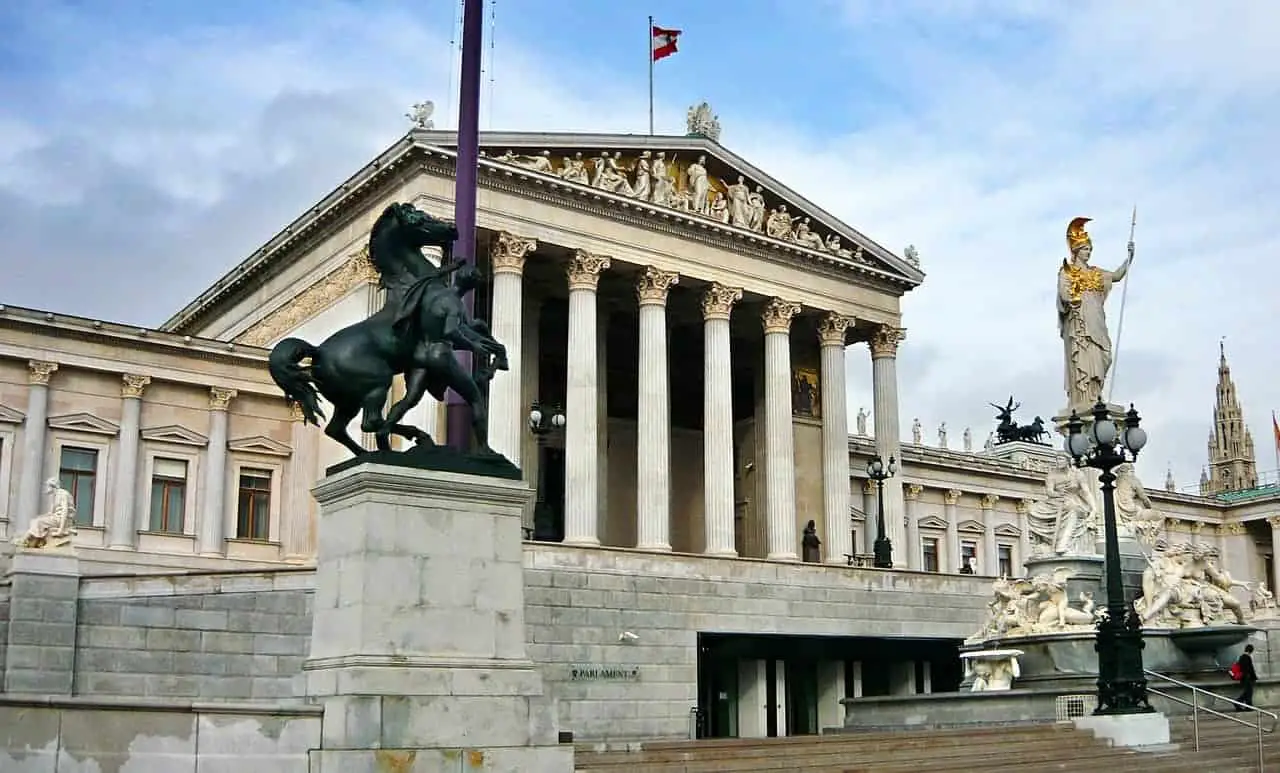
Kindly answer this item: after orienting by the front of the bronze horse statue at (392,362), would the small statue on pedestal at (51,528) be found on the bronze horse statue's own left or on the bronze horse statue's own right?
on the bronze horse statue's own left

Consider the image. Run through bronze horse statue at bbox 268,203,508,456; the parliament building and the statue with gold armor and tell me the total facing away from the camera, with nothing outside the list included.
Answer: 0

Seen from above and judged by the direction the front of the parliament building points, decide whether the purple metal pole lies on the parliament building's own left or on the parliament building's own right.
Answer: on the parliament building's own right

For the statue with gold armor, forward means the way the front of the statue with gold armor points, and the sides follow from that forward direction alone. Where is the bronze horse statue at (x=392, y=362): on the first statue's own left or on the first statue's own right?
on the first statue's own right

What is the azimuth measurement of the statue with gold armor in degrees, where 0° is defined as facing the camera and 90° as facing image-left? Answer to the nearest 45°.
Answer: approximately 315°

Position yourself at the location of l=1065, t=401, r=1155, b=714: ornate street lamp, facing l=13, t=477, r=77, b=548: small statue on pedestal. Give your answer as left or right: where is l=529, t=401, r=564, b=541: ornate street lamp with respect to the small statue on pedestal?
right

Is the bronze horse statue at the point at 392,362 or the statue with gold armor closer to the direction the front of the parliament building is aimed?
the statue with gold armor

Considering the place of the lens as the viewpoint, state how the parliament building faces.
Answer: facing the viewer and to the right of the viewer

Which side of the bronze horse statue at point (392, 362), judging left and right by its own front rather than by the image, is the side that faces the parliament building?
left

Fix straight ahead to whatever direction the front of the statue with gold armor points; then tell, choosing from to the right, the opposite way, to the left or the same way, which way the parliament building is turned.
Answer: the same way

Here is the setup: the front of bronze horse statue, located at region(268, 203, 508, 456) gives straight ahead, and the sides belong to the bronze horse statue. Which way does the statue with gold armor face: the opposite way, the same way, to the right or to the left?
to the right

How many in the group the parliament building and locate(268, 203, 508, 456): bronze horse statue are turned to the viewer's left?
0

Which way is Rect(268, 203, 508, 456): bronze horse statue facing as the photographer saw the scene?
facing to the right of the viewer
